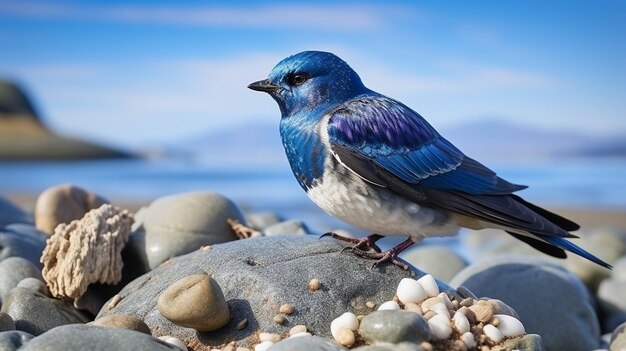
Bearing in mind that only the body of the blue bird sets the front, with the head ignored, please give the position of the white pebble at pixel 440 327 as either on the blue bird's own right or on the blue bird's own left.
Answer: on the blue bird's own left

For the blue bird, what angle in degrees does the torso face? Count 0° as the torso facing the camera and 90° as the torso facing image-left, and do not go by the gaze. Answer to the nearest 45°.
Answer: approximately 90°

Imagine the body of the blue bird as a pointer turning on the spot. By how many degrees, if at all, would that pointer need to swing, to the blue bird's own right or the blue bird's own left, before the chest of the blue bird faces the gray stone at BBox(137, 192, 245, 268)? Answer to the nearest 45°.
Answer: approximately 45° to the blue bird's own right

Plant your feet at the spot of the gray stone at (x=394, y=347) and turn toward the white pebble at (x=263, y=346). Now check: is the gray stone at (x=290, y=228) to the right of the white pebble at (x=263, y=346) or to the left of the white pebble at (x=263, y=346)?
right

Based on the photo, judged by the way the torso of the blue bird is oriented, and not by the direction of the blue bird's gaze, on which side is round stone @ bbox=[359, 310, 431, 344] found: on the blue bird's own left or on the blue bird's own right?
on the blue bird's own left

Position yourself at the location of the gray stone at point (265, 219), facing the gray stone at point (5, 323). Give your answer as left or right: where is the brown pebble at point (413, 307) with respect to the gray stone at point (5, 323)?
left

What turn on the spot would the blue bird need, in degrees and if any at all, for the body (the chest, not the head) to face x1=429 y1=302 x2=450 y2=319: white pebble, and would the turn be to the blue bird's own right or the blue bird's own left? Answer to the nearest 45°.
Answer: approximately 135° to the blue bird's own left
